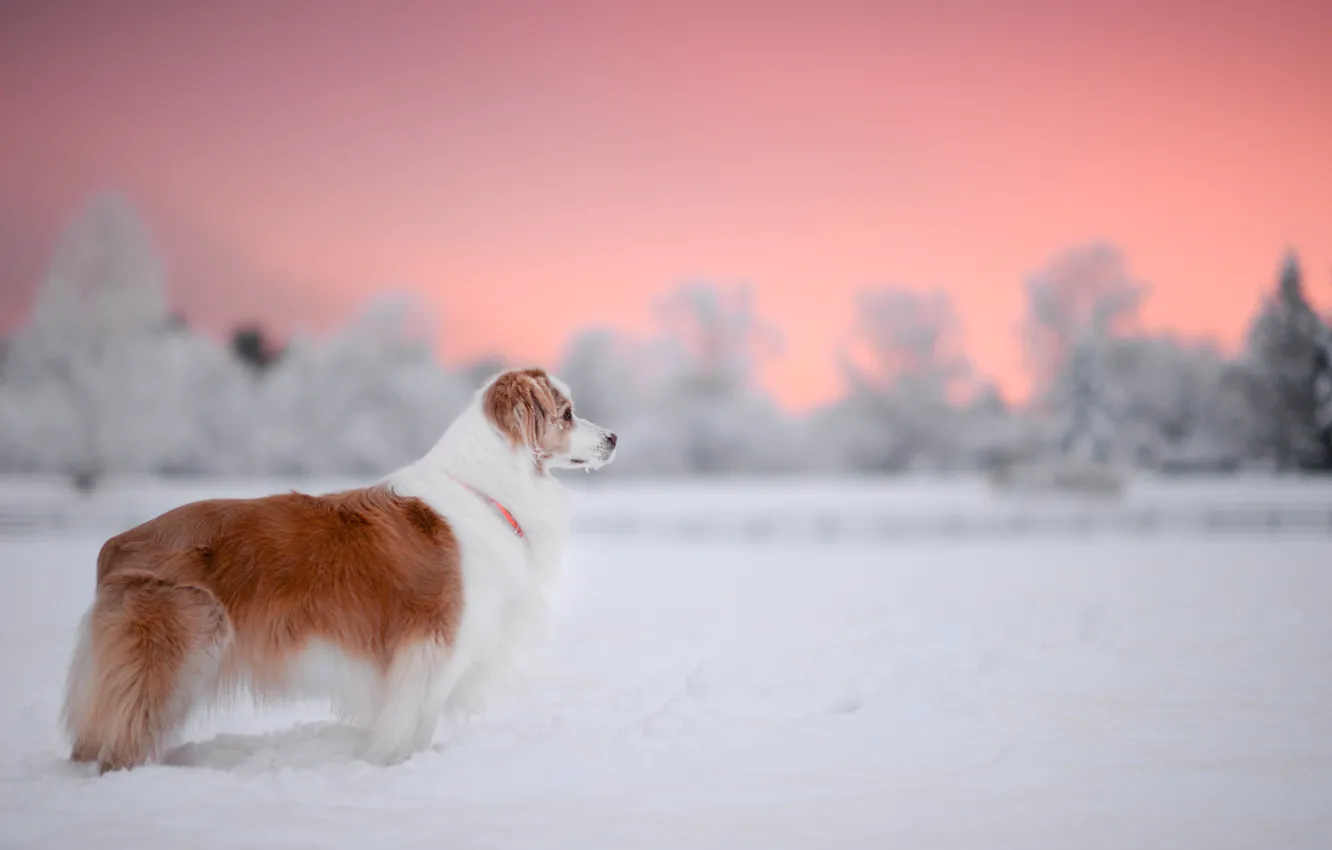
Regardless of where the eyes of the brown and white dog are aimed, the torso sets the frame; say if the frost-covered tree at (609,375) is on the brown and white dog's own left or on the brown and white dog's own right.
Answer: on the brown and white dog's own left

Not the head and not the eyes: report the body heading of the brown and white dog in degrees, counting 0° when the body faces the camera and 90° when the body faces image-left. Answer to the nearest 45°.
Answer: approximately 270°

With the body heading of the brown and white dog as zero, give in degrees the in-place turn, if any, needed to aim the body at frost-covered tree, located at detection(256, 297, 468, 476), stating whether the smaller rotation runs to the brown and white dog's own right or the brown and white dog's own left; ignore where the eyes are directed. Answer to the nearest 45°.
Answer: approximately 90° to the brown and white dog's own left

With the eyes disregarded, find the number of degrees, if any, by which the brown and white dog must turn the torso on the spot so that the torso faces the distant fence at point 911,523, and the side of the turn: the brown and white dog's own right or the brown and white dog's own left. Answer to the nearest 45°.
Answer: approximately 45° to the brown and white dog's own left

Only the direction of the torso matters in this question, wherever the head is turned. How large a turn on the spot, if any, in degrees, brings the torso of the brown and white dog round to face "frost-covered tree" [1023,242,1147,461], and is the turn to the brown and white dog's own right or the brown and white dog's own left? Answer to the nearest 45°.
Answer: approximately 45° to the brown and white dog's own left

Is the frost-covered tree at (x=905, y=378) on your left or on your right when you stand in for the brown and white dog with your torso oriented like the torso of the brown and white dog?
on your left

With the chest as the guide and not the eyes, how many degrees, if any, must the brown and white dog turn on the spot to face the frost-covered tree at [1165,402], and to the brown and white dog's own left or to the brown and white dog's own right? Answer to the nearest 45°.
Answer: approximately 45° to the brown and white dog's own left
